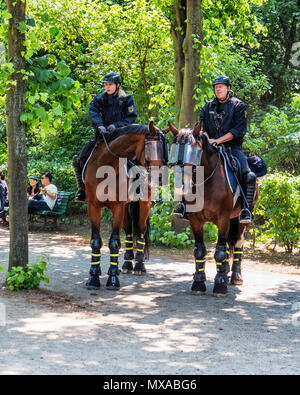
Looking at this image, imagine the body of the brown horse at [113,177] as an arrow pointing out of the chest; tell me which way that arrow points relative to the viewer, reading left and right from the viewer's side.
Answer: facing the viewer and to the left of the viewer

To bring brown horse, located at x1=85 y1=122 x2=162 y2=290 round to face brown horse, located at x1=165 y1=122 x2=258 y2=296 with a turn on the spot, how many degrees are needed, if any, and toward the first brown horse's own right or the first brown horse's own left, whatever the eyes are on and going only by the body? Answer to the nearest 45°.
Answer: approximately 135° to the first brown horse's own left

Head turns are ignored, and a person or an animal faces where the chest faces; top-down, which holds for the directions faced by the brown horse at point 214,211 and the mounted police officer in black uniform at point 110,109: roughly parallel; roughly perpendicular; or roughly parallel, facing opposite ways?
roughly parallel

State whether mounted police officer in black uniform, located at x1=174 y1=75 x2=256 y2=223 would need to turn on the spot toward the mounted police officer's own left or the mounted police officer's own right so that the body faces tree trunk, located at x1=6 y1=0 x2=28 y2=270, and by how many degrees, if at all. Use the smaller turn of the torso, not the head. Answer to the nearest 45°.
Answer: approximately 45° to the mounted police officer's own right

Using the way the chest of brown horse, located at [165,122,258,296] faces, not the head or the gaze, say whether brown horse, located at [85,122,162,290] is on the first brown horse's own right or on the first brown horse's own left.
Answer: on the first brown horse's own right

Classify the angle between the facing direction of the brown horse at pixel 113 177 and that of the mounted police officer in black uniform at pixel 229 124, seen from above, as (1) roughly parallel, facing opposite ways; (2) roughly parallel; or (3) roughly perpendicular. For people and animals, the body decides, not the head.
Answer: roughly parallel

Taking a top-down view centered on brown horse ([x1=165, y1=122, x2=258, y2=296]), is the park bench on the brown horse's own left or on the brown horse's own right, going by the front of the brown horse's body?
on the brown horse's own right

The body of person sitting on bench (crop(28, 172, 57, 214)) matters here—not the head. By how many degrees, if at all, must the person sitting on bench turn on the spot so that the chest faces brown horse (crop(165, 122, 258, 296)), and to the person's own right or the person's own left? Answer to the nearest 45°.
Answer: approximately 90° to the person's own left

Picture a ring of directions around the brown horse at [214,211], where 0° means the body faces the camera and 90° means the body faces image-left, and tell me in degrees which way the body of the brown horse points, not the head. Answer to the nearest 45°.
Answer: approximately 45°
